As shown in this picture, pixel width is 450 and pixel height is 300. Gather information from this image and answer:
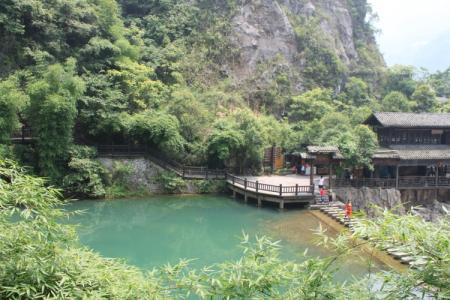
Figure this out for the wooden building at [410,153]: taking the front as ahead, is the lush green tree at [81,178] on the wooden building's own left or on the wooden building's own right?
on the wooden building's own right

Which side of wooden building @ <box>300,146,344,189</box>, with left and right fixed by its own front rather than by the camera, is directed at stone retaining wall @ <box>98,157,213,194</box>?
right

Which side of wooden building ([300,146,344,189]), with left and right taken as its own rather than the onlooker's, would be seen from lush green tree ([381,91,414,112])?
back

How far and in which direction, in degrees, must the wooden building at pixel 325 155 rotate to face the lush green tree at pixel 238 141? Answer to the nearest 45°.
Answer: approximately 135° to its right

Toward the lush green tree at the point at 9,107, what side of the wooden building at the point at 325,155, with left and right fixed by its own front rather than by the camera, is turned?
right

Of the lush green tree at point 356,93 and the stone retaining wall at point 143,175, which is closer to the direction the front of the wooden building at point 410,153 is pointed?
the stone retaining wall

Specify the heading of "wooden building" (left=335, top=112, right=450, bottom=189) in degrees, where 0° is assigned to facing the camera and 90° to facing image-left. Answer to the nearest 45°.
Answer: approximately 0°

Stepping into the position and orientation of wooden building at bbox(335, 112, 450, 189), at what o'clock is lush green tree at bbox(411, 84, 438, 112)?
The lush green tree is roughly at 6 o'clock from the wooden building.

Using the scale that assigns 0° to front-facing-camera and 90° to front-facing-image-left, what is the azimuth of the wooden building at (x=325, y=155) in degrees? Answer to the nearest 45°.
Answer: approximately 0°
